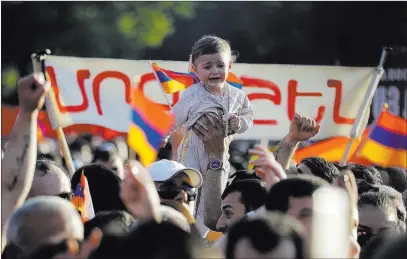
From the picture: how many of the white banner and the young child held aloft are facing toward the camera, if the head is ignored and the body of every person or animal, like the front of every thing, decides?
2

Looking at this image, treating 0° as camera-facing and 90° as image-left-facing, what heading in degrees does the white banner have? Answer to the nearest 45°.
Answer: approximately 0°

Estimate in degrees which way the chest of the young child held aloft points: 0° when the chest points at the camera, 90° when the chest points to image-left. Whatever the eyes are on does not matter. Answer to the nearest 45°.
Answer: approximately 0°

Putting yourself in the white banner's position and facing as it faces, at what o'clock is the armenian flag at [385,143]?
The armenian flag is roughly at 9 o'clock from the white banner.

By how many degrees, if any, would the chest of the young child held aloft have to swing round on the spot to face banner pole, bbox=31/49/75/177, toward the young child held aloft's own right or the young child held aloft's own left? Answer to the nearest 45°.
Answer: approximately 135° to the young child held aloft's own right
